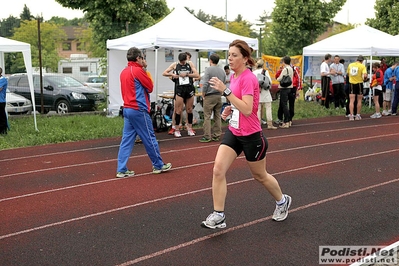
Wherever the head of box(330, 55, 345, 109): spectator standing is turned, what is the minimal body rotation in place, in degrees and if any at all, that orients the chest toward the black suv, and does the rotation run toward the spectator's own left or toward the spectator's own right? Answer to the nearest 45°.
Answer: approximately 90° to the spectator's own right

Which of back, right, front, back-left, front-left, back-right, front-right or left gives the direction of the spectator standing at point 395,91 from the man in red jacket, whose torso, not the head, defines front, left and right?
front

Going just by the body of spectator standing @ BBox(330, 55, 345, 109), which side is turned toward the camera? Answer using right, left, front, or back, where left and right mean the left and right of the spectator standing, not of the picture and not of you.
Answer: front

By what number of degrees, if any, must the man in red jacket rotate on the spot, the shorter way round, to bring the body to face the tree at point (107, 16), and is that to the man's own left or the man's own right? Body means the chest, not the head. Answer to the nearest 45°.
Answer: approximately 45° to the man's own left

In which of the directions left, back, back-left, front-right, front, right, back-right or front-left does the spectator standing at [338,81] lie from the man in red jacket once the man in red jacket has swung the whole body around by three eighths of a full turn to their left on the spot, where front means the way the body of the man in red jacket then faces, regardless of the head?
back-right

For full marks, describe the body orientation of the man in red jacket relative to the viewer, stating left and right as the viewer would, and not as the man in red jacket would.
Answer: facing away from the viewer and to the right of the viewer

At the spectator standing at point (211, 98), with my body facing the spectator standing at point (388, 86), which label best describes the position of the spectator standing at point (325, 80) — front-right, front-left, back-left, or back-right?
front-left

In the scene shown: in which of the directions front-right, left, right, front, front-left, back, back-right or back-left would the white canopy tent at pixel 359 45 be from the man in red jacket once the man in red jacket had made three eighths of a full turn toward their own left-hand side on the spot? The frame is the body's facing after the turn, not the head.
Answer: back-right

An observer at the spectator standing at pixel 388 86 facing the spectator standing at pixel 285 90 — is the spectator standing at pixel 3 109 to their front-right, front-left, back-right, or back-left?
front-right
